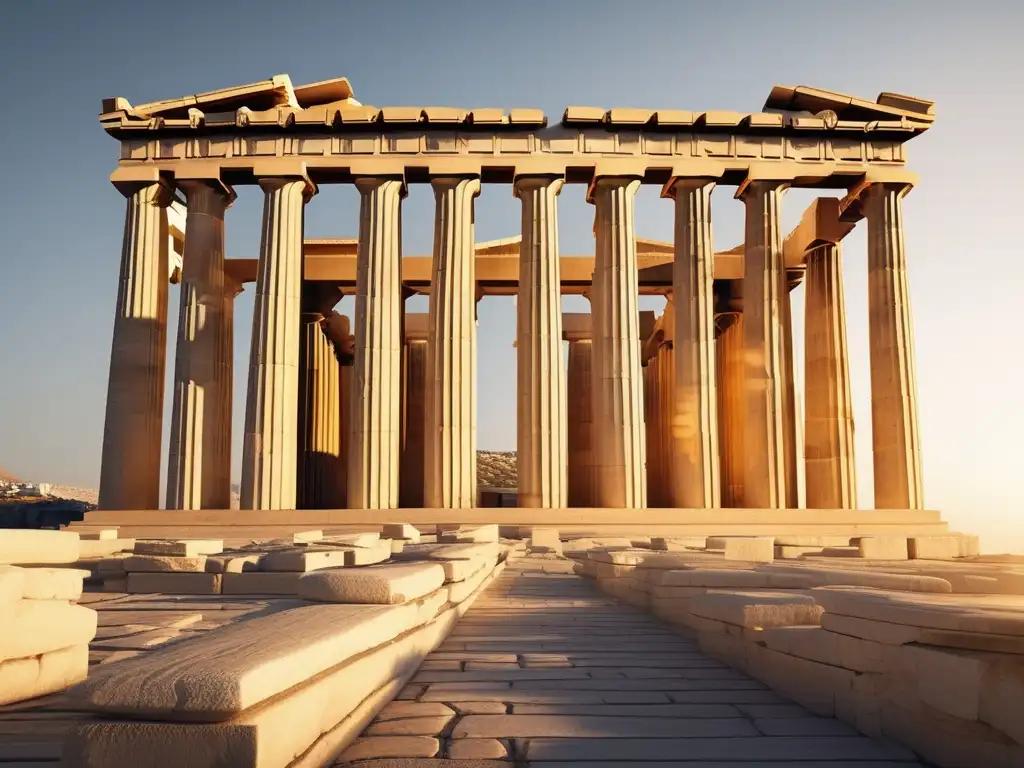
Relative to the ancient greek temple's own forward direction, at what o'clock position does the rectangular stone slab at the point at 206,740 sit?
The rectangular stone slab is roughly at 12 o'clock from the ancient greek temple.

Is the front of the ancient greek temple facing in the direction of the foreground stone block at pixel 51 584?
yes

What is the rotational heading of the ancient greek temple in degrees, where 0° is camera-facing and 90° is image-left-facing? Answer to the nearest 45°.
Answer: approximately 0°

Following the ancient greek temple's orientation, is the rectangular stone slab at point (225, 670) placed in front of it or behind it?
in front

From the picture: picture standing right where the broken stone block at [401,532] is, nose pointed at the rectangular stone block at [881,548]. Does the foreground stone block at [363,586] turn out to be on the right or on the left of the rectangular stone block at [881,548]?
right

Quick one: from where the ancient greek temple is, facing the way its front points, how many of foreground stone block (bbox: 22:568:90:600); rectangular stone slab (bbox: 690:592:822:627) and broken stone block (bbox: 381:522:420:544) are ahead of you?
3

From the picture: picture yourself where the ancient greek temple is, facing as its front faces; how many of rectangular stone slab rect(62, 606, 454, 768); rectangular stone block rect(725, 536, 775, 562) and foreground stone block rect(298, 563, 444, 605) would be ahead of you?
3

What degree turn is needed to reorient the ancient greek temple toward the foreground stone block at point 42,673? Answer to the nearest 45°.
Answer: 0° — it already faces it

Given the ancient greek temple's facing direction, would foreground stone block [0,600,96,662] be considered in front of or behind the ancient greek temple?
in front

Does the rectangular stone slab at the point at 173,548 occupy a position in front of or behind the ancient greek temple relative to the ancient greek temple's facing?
in front

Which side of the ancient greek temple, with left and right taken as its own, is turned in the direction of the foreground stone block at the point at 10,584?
front

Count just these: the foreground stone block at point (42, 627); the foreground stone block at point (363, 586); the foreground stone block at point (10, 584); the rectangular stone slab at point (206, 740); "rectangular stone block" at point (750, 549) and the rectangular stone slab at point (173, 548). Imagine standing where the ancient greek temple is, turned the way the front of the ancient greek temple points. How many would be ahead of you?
6

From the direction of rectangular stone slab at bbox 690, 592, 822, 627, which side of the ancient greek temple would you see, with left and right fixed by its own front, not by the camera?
front
